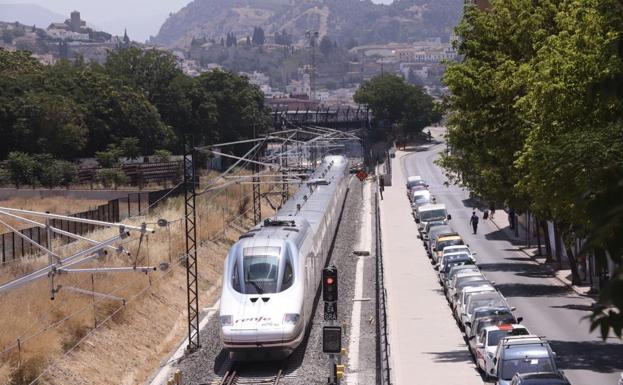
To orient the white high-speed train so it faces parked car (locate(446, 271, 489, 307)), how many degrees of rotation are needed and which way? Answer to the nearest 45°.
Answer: approximately 45° to its left

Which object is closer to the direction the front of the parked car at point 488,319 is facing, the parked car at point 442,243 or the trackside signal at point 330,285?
the trackside signal

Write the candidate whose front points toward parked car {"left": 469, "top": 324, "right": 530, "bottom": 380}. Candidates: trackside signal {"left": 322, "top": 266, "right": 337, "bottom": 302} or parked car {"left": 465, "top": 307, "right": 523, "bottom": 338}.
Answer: parked car {"left": 465, "top": 307, "right": 523, "bottom": 338}

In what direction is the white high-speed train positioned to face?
toward the camera

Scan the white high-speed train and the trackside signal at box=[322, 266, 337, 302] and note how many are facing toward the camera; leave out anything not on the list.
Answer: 2

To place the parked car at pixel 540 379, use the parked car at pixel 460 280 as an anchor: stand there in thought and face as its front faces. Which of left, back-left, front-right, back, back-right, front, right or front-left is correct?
front

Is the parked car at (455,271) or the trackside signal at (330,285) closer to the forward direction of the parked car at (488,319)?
the trackside signal

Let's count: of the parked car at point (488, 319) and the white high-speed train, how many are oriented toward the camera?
2

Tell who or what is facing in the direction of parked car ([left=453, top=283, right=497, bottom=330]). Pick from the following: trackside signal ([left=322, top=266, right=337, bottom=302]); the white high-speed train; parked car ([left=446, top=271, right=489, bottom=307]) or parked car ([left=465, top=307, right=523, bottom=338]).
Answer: parked car ([left=446, top=271, right=489, bottom=307])

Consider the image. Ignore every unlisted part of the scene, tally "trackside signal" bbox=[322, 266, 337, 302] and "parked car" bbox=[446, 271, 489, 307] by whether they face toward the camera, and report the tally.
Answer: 2

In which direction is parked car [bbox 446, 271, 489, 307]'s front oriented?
toward the camera

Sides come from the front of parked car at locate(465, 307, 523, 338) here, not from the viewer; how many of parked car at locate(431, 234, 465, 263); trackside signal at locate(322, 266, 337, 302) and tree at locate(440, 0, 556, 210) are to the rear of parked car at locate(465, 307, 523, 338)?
2

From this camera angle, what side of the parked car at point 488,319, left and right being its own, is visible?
front

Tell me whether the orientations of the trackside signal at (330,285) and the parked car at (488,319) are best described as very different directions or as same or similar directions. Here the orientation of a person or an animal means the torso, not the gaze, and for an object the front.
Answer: same or similar directions

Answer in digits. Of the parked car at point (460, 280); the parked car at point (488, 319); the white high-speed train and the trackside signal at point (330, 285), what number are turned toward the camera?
4

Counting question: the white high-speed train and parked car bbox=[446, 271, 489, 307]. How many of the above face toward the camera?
2
